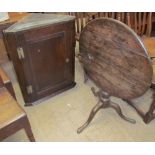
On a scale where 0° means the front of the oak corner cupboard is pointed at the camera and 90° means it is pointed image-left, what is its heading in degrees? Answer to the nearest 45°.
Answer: approximately 315°
